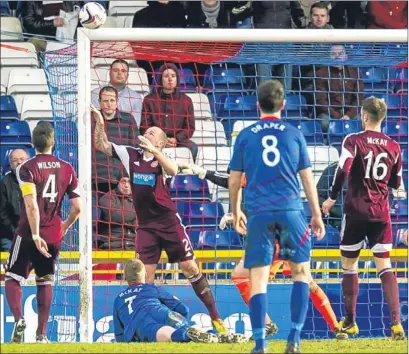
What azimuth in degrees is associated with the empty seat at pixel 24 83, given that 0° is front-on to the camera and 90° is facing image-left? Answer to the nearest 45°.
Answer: approximately 0°

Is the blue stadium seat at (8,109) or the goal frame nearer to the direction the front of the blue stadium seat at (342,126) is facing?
the goal frame

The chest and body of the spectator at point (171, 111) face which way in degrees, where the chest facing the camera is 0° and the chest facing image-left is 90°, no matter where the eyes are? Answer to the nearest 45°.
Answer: approximately 0°

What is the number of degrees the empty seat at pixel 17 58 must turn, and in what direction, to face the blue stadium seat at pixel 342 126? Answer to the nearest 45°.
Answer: approximately 45° to its left
